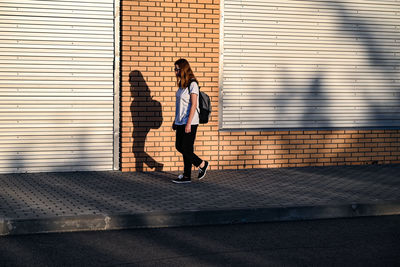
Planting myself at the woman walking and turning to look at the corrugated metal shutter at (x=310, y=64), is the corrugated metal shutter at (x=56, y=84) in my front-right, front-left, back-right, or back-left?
back-left

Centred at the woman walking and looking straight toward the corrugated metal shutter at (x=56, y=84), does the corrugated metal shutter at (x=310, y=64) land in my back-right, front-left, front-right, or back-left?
back-right

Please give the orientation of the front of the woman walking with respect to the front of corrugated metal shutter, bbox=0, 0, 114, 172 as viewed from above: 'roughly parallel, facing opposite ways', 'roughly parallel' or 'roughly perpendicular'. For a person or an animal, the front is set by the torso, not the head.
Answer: roughly perpendicular

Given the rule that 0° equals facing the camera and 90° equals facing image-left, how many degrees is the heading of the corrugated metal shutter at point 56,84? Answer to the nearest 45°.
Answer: approximately 0°

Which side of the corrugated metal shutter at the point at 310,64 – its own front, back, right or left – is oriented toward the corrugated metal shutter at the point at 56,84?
right

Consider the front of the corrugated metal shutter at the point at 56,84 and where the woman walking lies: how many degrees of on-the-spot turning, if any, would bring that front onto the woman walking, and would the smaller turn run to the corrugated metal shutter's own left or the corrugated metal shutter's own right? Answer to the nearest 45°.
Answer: approximately 45° to the corrugated metal shutter's own left

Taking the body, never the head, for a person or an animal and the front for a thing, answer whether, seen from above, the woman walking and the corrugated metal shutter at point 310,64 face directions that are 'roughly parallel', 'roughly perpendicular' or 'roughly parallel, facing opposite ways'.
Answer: roughly perpendicular

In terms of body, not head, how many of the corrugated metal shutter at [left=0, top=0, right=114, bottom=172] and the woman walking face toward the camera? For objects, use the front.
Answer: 1

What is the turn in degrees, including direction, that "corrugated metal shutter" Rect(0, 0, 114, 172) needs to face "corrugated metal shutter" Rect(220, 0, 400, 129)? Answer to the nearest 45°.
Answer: approximately 90° to its left
